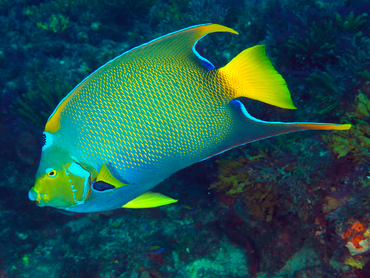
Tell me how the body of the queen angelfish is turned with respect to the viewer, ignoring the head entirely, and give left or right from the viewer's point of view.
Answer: facing to the left of the viewer
